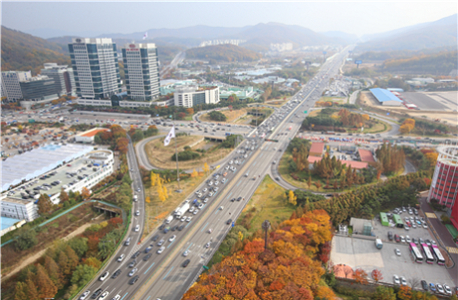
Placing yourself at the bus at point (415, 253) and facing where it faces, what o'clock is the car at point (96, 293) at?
The car is roughly at 3 o'clock from the bus.

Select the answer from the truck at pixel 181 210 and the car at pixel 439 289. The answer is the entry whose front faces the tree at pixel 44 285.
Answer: the truck

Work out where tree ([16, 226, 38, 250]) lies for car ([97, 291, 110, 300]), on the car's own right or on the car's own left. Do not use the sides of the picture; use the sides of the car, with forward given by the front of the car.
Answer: on the car's own right

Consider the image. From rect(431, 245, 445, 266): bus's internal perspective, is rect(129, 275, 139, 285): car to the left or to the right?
on its right

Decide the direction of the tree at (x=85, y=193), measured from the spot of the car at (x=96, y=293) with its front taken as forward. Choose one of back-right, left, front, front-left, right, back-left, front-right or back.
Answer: back-right

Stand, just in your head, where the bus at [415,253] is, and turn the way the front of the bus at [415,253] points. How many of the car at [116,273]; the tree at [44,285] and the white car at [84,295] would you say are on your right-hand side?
3

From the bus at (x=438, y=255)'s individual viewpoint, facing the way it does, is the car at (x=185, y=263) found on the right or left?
on its right

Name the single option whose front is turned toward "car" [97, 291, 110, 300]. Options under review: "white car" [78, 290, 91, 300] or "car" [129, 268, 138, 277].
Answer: "car" [129, 268, 138, 277]

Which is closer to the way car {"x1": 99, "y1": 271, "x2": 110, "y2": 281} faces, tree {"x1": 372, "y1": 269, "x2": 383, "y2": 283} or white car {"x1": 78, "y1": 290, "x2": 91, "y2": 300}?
the white car

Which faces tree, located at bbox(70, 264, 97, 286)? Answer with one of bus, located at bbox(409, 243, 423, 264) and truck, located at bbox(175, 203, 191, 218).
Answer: the truck

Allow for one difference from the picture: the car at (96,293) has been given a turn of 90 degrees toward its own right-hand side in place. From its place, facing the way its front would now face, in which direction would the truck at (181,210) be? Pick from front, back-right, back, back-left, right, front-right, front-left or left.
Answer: right

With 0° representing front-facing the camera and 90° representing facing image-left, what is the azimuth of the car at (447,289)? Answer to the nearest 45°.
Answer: approximately 315°

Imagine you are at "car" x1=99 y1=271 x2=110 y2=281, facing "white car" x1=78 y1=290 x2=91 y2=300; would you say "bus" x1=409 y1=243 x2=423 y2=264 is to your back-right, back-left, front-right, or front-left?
back-left
